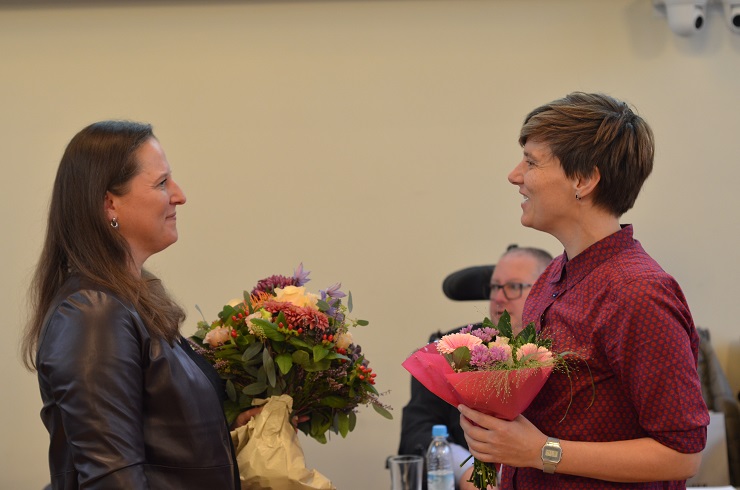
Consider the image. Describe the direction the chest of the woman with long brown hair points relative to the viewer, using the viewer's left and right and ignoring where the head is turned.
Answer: facing to the right of the viewer

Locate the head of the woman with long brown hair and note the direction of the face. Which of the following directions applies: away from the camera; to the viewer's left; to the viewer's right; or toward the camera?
to the viewer's right
